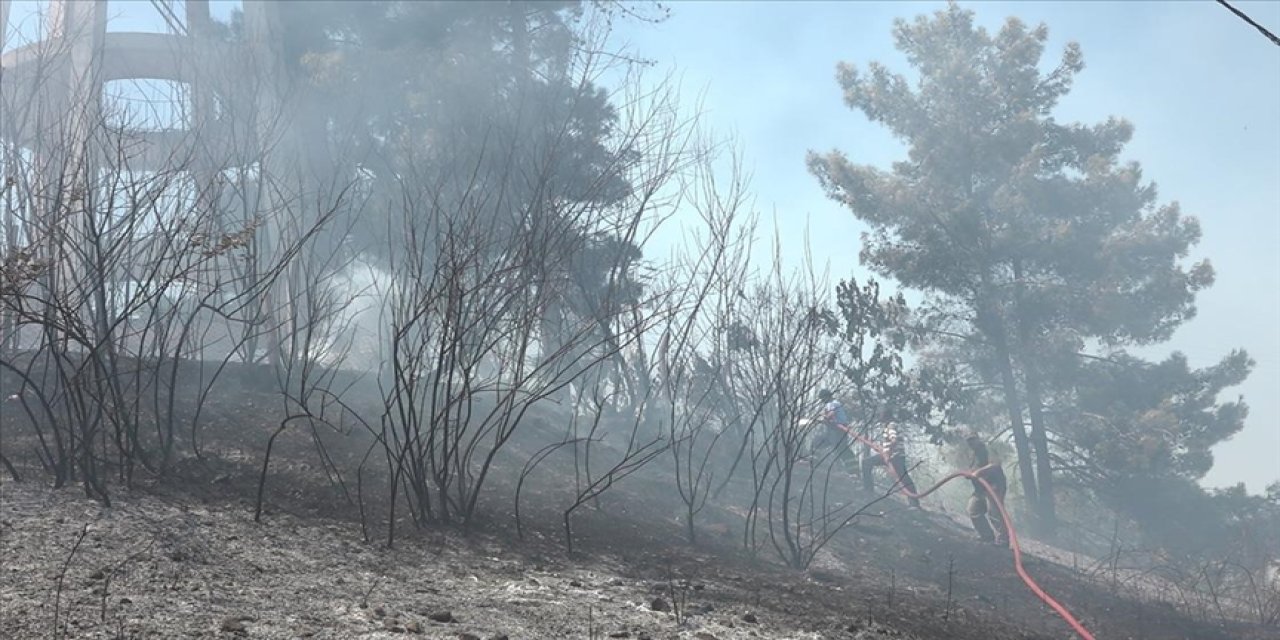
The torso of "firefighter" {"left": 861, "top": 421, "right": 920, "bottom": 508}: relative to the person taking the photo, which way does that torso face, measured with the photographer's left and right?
facing to the left of the viewer
